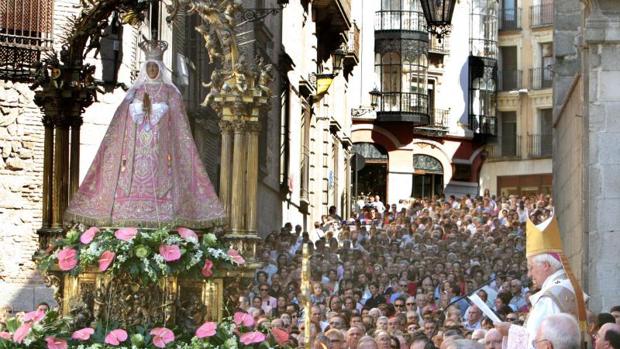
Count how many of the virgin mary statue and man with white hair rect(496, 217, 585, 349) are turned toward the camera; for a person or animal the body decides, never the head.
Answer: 1

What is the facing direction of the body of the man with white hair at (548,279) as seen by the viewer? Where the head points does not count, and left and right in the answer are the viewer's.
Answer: facing to the left of the viewer

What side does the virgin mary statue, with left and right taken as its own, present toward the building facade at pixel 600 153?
left

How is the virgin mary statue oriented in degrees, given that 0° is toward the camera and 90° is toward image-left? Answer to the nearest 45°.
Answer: approximately 0°

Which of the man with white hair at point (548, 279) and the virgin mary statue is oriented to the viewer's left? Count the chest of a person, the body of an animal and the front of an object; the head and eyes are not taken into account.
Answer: the man with white hair
